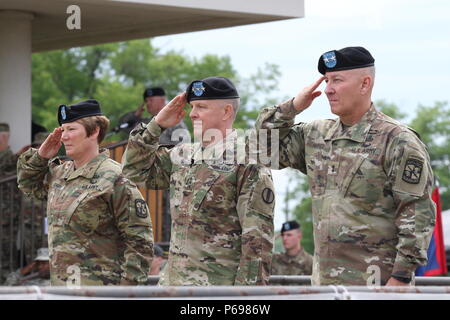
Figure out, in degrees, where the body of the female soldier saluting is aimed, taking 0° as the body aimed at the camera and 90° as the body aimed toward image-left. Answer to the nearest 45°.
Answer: approximately 45°

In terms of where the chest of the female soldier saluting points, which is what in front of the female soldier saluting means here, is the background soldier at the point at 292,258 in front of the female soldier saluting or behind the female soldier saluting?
behind

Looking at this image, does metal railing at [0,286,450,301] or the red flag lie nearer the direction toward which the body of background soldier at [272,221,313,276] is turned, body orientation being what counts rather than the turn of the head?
the metal railing

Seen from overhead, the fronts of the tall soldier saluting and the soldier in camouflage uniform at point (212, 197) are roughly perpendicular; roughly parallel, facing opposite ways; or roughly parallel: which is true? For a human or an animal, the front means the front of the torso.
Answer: roughly parallel

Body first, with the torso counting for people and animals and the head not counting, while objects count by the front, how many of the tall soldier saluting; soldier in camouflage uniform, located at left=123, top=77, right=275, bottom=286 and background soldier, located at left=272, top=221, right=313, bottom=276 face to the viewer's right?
0

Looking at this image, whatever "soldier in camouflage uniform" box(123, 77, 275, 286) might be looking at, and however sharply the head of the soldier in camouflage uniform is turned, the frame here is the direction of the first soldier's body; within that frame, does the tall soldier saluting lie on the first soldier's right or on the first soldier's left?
on the first soldier's left

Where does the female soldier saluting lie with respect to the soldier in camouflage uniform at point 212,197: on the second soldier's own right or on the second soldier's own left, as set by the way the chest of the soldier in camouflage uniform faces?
on the second soldier's own right

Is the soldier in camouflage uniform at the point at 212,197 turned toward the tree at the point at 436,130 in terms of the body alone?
no

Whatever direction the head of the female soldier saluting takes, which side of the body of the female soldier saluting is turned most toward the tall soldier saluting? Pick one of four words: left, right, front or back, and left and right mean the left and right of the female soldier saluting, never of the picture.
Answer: left

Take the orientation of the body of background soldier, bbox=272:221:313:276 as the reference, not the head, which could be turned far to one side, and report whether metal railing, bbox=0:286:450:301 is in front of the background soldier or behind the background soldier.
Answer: in front

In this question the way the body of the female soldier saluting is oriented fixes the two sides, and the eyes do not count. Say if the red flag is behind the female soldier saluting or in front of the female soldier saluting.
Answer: behind

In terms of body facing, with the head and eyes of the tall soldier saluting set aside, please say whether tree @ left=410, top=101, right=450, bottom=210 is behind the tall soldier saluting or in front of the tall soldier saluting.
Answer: behind

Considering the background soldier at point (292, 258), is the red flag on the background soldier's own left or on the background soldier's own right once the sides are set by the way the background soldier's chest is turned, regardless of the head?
on the background soldier's own left

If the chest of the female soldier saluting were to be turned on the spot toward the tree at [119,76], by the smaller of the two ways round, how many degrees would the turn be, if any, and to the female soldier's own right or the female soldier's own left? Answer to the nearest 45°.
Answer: approximately 135° to the female soldier's own right

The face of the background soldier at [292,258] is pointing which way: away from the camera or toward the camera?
toward the camera

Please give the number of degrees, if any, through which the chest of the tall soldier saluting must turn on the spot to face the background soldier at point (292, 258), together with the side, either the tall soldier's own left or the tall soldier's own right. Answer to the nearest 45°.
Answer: approximately 135° to the tall soldier's own right

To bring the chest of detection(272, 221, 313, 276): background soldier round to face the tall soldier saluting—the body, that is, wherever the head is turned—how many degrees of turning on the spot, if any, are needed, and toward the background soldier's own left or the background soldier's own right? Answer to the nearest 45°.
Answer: approximately 45° to the background soldier's own left
